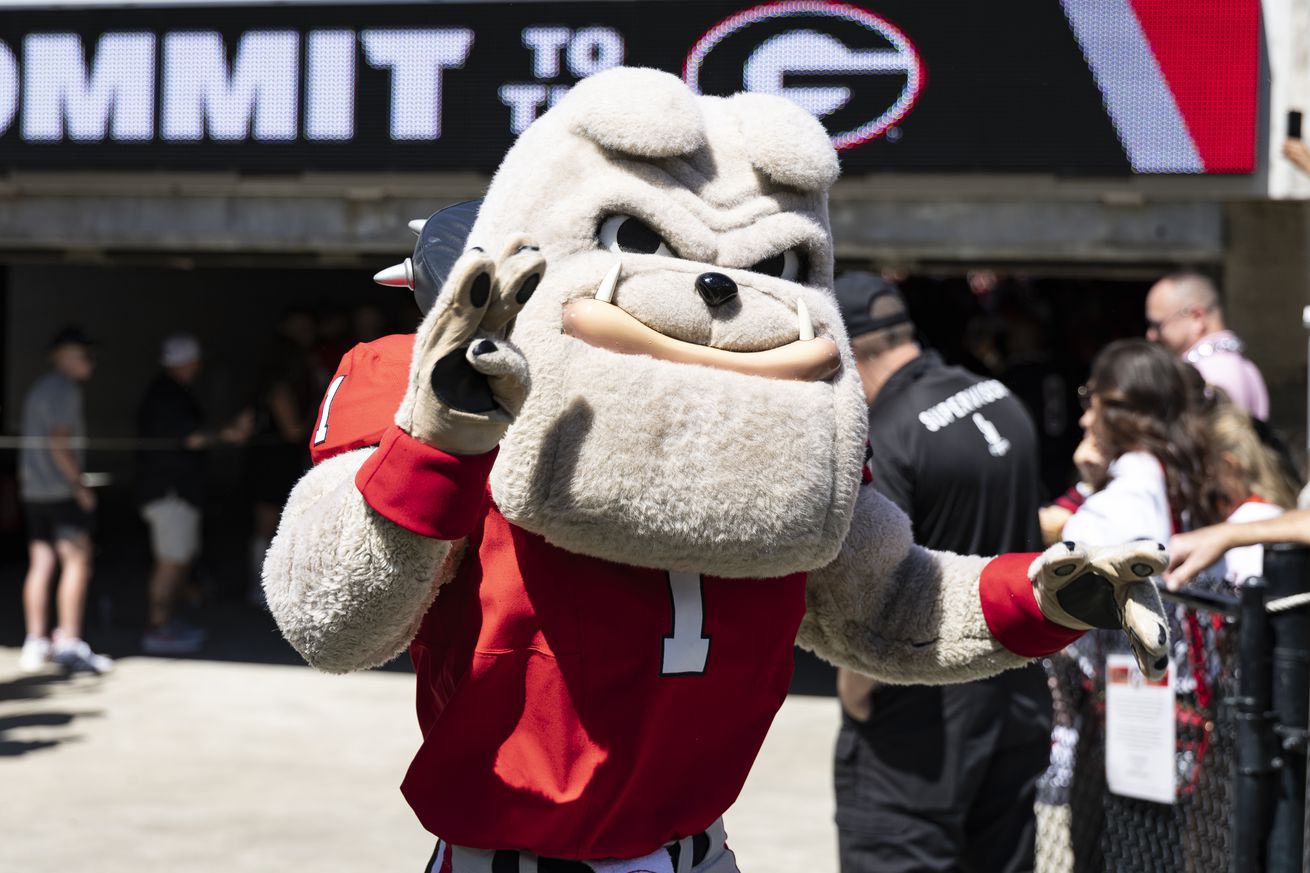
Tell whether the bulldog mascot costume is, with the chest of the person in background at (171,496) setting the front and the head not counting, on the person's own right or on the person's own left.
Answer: on the person's own right

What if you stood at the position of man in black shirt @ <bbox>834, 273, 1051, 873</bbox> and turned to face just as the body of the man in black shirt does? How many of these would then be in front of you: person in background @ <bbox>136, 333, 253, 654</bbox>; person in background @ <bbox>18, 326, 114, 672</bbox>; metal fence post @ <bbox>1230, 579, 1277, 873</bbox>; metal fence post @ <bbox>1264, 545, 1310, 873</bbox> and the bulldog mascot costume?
2

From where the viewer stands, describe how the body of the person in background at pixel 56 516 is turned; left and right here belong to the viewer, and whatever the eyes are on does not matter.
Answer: facing to the right of the viewer

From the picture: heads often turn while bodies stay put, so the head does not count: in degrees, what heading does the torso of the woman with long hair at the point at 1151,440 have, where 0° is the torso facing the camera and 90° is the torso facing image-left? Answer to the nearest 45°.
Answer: approximately 90°

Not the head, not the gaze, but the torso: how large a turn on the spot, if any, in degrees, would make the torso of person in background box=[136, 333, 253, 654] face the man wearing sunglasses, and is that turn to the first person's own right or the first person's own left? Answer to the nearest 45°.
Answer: approximately 45° to the first person's own right

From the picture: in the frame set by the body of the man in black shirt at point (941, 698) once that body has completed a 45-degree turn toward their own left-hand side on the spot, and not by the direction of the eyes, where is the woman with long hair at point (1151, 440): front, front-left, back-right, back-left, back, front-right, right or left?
back-right

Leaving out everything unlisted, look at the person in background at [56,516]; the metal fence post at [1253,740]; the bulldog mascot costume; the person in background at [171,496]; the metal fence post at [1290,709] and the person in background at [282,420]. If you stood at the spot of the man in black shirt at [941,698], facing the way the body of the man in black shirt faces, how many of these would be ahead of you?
3

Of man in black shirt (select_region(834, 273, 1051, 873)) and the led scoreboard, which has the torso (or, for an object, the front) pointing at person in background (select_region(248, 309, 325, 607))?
the man in black shirt

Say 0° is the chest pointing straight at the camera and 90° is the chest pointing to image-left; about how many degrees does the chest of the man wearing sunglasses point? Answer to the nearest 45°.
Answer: approximately 90°

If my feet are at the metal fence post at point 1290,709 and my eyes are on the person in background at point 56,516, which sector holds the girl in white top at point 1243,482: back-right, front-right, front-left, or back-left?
front-right

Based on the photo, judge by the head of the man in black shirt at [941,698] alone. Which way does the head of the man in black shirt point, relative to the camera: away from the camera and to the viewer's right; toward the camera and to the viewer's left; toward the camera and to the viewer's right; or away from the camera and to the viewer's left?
away from the camera and to the viewer's left

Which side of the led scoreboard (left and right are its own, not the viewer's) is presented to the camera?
front

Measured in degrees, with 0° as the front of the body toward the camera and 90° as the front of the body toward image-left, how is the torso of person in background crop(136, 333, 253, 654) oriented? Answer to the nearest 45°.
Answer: approximately 270°

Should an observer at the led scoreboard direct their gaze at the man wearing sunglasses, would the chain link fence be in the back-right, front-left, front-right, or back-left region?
front-right

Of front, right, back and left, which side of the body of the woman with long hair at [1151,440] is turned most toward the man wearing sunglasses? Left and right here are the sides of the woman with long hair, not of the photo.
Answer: right

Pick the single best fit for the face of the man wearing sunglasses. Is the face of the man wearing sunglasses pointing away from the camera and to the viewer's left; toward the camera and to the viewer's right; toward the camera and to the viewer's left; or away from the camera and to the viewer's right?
toward the camera and to the viewer's left

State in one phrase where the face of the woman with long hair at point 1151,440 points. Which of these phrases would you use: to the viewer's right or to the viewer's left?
to the viewer's left
